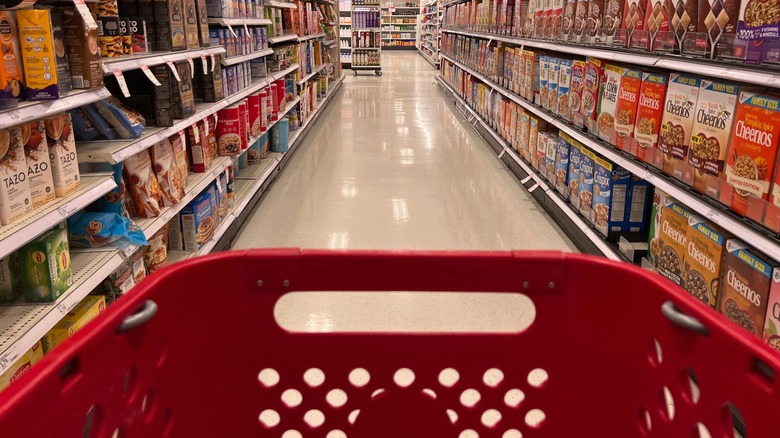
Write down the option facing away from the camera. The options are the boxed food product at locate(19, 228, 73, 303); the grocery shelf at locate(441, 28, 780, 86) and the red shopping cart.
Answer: the red shopping cart

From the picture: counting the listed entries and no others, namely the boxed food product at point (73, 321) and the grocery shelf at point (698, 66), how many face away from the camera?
0

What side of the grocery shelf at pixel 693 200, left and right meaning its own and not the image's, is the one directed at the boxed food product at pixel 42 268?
front

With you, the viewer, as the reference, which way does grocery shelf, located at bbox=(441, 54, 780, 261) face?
facing the viewer and to the left of the viewer

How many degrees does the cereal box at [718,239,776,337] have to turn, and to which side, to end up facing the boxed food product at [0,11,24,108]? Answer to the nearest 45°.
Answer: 0° — it already faces it

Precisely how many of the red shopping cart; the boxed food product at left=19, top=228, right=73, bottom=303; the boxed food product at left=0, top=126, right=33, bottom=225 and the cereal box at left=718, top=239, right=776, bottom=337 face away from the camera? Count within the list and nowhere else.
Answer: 1

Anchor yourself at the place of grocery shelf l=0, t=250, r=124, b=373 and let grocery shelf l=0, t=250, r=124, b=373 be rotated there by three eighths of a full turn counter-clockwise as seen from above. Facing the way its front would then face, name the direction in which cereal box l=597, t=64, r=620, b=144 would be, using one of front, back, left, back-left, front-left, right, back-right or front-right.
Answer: right

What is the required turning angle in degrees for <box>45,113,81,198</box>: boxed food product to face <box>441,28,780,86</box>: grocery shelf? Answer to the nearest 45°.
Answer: approximately 45° to its left

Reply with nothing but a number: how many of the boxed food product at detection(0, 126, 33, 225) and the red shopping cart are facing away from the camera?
1

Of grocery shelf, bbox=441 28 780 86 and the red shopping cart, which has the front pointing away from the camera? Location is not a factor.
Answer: the red shopping cart

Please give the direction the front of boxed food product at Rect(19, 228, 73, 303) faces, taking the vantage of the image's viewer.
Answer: facing the viewer and to the right of the viewer

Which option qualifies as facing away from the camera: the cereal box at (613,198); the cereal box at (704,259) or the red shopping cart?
the red shopping cart
